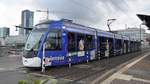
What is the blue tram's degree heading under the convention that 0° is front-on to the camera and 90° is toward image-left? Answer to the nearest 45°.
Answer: approximately 45°
